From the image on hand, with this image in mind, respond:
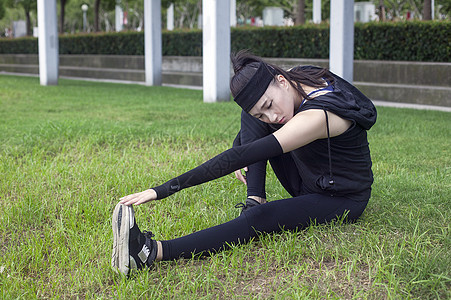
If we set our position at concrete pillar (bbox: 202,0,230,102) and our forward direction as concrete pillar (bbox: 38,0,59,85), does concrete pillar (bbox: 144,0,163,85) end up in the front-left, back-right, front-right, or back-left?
front-right

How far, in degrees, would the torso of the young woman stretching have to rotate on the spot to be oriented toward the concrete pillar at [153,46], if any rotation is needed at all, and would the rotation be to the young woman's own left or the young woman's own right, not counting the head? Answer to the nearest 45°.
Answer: approximately 90° to the young woman's own right

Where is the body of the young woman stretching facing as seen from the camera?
to the viewer's left

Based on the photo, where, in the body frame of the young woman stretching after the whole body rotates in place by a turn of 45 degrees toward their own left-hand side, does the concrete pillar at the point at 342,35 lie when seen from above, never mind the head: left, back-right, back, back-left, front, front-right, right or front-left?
back-right

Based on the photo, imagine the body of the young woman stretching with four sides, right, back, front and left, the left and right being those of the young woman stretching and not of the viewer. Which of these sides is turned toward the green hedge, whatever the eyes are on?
right

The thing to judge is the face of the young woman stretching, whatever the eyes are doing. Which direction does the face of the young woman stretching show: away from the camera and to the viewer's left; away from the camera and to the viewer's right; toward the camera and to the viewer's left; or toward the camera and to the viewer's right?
toward the camera and to the viewer's left

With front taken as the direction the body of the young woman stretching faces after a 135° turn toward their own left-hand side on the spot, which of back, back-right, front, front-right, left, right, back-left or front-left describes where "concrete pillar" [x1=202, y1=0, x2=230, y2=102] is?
back-left

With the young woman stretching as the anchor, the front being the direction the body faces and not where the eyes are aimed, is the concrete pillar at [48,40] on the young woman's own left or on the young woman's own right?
on the young woman's own right
